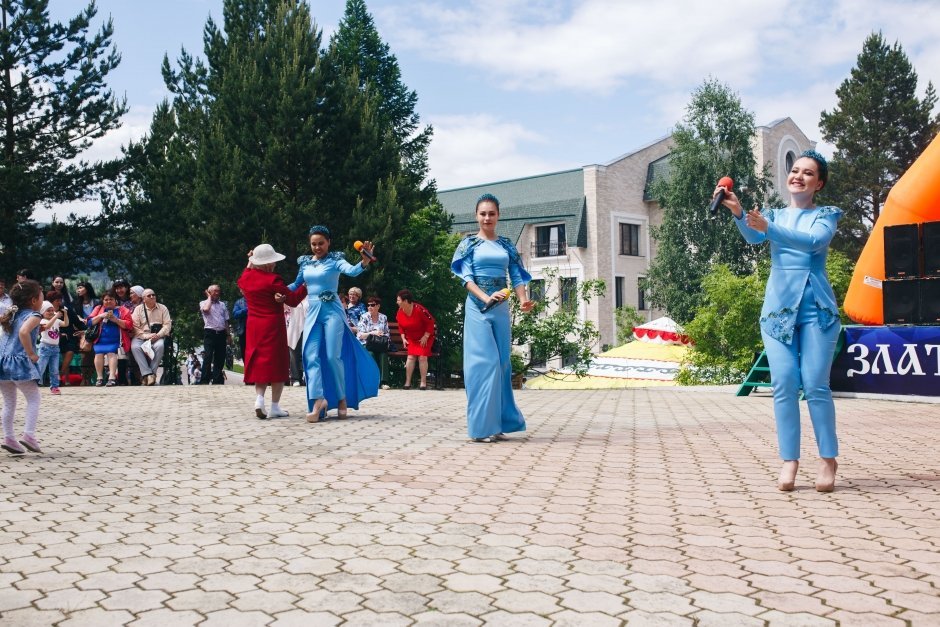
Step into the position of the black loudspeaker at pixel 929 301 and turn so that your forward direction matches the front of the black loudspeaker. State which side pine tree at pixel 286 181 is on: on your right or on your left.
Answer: on your right

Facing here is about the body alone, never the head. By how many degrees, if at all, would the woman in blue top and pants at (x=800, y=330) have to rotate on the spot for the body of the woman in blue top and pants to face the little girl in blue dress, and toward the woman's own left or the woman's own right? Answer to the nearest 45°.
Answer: approximately 90° to the woman's own right

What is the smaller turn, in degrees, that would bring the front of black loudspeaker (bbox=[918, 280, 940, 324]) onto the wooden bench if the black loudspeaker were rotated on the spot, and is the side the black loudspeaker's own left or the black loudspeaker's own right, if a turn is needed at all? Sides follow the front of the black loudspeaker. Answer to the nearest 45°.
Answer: approximately 90° to the black loudspeaker's own right

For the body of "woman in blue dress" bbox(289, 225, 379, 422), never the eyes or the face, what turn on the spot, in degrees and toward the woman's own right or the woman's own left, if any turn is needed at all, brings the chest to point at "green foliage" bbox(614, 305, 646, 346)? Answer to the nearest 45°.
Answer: approximately 180°

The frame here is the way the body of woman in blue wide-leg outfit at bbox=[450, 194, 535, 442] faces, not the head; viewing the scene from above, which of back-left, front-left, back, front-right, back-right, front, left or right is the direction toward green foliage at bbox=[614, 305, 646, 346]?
back

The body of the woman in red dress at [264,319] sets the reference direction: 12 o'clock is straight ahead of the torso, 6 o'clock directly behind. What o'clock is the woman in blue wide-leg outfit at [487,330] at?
The woman in blue wide-leg outfit is roughly at 3 o'clock from the woman in red dress.

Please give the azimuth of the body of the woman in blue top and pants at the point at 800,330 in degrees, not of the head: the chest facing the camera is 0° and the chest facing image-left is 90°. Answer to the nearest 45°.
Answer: approximately 0°

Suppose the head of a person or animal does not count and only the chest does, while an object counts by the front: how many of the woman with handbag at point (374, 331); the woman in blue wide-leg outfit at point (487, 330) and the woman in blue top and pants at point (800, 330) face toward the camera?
3

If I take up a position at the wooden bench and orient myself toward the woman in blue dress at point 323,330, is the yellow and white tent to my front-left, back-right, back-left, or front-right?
back-left

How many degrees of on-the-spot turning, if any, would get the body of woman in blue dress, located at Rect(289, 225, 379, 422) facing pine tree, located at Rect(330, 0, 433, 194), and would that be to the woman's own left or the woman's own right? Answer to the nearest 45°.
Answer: approximately 135° to the woman's own right

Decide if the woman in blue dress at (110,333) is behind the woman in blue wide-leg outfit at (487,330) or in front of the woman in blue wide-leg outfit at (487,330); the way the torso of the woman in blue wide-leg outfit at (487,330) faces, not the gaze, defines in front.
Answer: behind

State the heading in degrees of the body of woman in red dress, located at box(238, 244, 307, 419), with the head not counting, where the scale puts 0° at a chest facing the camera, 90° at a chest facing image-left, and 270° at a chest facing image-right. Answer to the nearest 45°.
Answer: approximately 225°
